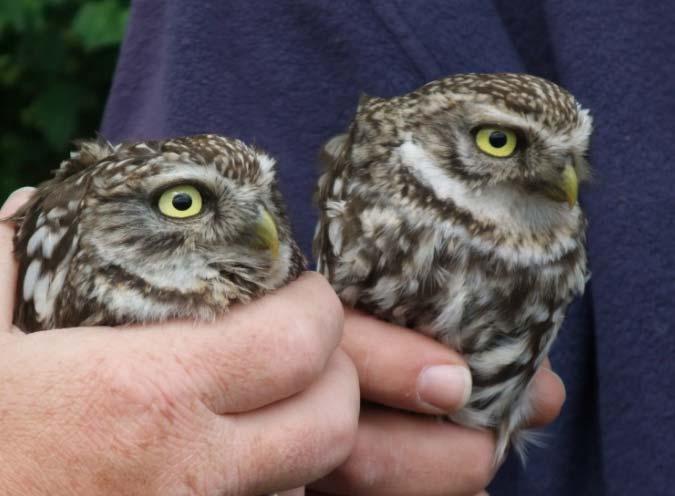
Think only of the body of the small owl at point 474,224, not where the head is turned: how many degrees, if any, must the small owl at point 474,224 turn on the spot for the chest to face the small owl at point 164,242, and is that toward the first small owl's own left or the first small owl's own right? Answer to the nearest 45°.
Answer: approximately 90° to the first small owl's own right

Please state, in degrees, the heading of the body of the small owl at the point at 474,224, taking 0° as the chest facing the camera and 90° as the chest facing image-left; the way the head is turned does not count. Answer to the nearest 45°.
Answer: approximately 315°
